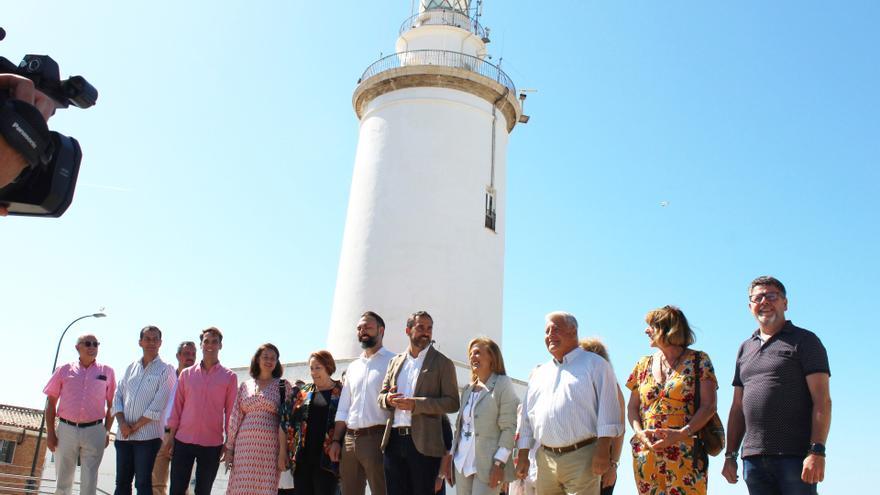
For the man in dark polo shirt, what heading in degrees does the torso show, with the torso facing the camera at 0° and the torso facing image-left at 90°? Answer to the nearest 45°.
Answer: approximately 45°

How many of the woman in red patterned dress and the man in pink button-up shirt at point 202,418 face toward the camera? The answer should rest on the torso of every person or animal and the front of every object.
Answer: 2

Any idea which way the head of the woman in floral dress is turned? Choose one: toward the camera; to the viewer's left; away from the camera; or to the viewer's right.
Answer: to the viewer's left

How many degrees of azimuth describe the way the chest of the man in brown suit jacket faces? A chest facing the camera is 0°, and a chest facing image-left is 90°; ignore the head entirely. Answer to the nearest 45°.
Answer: approximately 45°

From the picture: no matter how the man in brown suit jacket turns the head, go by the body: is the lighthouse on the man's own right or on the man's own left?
on the man's own right

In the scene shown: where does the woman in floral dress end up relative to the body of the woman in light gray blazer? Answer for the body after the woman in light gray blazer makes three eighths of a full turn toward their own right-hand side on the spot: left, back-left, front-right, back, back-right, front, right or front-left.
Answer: back-right
